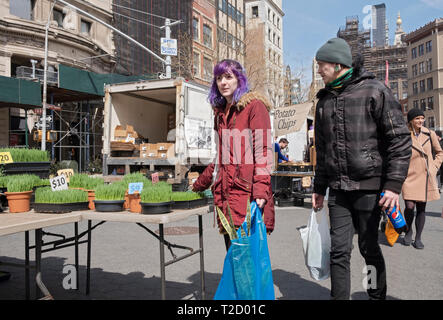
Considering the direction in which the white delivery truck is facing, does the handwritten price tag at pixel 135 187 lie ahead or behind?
behind

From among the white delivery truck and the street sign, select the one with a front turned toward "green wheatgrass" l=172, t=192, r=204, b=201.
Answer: the street sign

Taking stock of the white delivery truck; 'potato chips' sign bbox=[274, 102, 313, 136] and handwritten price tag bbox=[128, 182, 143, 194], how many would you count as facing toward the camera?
2

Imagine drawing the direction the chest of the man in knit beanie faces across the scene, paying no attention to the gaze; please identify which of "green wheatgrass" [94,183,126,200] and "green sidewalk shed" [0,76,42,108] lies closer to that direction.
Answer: the green wheatgrass

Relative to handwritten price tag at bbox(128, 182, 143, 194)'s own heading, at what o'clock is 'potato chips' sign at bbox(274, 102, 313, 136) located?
The 'potato chips' sign is roughly at 7 o'clock from the handwritten price tag.

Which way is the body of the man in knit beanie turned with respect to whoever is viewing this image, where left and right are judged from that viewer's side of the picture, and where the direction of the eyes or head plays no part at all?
facing the viewer and to the left of the viewer

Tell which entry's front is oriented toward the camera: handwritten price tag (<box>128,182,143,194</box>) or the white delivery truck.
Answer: the handwritten price tag

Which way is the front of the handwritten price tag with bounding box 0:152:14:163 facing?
toward the camera

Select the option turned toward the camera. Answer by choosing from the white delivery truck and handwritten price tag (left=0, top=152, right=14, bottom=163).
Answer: the handwritten price tag

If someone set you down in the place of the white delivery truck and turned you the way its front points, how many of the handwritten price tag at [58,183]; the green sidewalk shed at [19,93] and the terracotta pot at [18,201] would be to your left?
1

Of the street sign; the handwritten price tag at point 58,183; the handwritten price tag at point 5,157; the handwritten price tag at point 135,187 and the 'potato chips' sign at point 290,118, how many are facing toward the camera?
5

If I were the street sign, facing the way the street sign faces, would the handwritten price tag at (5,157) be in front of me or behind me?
in front

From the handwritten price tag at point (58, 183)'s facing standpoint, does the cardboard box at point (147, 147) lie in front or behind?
behind

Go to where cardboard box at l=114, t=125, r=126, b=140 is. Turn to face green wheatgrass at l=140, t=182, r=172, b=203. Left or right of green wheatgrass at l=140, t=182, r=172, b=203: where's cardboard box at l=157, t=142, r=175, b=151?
left

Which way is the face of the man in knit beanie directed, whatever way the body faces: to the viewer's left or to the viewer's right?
to the viewer's left

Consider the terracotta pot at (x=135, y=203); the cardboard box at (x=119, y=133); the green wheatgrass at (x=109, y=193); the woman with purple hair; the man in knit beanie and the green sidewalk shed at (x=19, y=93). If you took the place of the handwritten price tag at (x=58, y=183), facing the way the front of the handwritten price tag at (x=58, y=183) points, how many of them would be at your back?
2

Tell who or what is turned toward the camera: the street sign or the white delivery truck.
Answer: the street sign
